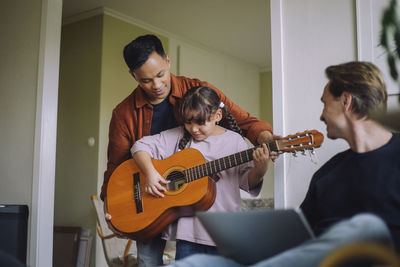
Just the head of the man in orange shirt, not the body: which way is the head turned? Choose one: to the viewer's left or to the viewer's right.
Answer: to the viewer's right

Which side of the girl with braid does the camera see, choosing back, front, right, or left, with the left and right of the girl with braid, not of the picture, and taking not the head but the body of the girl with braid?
front

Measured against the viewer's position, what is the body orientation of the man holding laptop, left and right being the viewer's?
facing the viewer and to the left of the viewer

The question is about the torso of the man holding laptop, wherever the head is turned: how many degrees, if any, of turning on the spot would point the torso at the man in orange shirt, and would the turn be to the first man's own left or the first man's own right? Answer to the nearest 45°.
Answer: approximately 90° to the first man's own right
